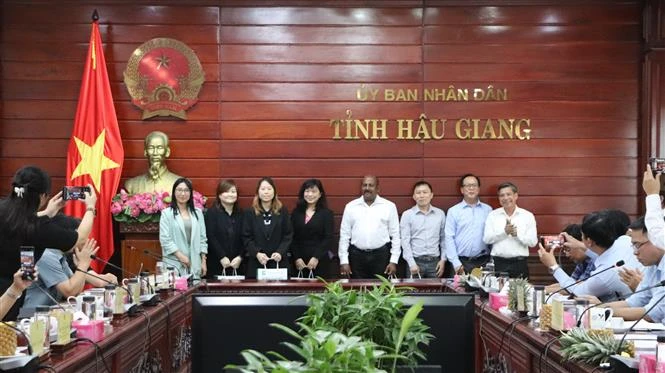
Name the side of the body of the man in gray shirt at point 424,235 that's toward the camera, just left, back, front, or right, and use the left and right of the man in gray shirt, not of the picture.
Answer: front

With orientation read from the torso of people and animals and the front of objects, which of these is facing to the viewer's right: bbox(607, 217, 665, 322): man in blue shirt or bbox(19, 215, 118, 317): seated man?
the seated man

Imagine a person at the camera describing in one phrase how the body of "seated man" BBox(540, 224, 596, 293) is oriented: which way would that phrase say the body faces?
to the viewer's left

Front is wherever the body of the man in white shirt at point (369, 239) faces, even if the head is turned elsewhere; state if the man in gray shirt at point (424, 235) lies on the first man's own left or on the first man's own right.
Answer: on the first man's own left

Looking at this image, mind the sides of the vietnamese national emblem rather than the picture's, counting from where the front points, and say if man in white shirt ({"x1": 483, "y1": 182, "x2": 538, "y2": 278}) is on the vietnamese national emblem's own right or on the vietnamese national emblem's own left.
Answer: on the vietnamese national emblem's own left

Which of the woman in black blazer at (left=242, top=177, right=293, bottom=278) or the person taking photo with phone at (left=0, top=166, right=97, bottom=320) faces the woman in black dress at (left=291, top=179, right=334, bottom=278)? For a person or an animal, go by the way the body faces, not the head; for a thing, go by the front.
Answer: the person taking photo with phone

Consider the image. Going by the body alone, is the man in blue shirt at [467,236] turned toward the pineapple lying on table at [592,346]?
yes

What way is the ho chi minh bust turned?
toward the camera

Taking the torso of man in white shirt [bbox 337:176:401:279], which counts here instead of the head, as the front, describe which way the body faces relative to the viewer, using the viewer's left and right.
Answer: facing the viewer

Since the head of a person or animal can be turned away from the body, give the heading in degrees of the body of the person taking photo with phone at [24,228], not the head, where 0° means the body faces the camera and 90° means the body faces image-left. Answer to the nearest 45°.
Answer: approximately 225°

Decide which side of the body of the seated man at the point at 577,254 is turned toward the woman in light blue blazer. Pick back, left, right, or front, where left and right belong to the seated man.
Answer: front

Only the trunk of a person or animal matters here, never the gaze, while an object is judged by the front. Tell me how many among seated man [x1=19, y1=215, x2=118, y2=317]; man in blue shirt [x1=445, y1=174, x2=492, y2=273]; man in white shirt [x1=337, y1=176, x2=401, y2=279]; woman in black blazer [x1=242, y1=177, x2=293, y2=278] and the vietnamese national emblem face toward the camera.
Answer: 4

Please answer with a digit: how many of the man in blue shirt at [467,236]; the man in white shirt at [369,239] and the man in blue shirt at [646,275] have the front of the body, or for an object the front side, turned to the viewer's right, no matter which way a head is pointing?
0

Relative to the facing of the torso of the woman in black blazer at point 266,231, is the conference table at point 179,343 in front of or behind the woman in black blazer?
in front

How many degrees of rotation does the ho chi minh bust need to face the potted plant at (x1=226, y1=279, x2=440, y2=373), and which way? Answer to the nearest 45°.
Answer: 0° — it already faces it
